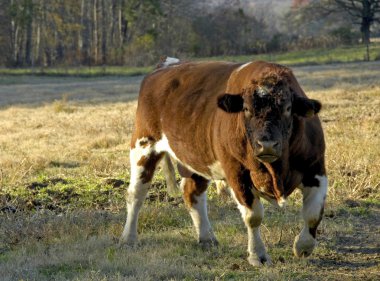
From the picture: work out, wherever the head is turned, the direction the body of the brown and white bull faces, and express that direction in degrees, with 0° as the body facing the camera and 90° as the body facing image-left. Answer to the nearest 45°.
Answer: approximately 315°
